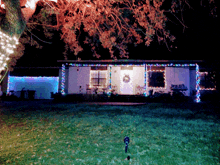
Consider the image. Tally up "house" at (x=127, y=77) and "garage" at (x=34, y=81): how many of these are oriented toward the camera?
2

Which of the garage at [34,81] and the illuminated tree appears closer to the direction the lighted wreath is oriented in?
the illuminated tree

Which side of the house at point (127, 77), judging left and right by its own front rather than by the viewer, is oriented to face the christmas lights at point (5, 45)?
front

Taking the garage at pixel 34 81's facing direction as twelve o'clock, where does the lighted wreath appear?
The lighted wreath is roughly at 10 o'clock from the garage.

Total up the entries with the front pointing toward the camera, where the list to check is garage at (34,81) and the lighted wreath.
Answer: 2

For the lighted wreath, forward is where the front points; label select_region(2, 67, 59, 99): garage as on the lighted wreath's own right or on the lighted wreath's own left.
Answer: on the lighted wreath's own right

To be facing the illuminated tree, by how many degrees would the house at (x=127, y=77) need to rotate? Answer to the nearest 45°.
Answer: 0° — it already faces it

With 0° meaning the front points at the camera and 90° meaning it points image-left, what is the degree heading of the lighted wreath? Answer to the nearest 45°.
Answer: approximately 0°
